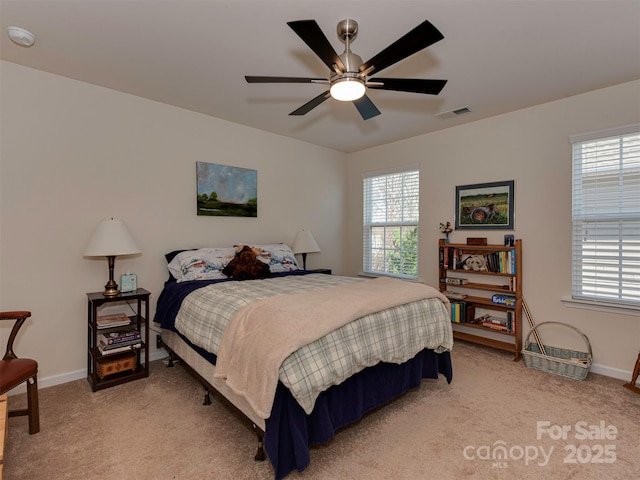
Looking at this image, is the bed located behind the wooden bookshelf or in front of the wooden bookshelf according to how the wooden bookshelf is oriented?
in front

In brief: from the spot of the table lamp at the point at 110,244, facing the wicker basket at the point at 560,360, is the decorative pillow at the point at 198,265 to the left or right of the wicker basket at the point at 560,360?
left

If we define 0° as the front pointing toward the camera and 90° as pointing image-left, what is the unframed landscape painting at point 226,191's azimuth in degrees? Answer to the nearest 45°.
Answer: approximately 315°

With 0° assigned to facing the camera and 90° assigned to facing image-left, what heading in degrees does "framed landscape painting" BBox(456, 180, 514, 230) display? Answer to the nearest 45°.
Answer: approximately 45°

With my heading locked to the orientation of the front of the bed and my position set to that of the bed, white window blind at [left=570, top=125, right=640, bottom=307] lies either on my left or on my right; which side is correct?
on my left

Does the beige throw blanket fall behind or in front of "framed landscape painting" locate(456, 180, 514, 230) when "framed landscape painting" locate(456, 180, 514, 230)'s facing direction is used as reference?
in front

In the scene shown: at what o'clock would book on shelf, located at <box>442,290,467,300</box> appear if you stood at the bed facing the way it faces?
The book on shelf is roughly at 9 o'clock from the bed.

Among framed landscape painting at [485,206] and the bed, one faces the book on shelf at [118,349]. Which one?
the framed landscape painting

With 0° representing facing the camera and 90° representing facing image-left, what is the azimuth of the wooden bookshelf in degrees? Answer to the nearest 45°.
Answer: approximately 45°

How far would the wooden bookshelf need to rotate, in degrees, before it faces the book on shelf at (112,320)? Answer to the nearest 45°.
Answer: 0° — it already faces it
